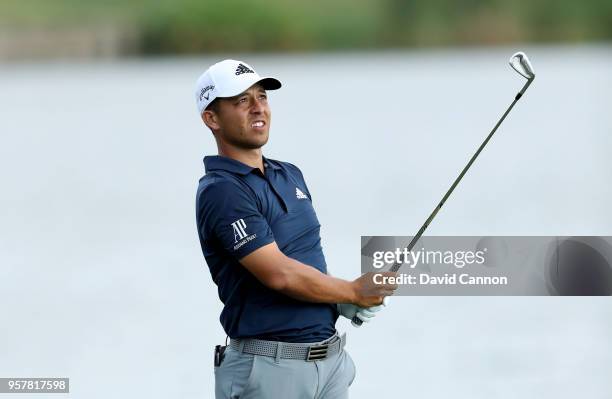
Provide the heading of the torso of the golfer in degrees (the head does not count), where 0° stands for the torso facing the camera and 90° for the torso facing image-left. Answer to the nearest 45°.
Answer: approximately 315°

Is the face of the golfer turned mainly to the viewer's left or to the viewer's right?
to the viewer's right
